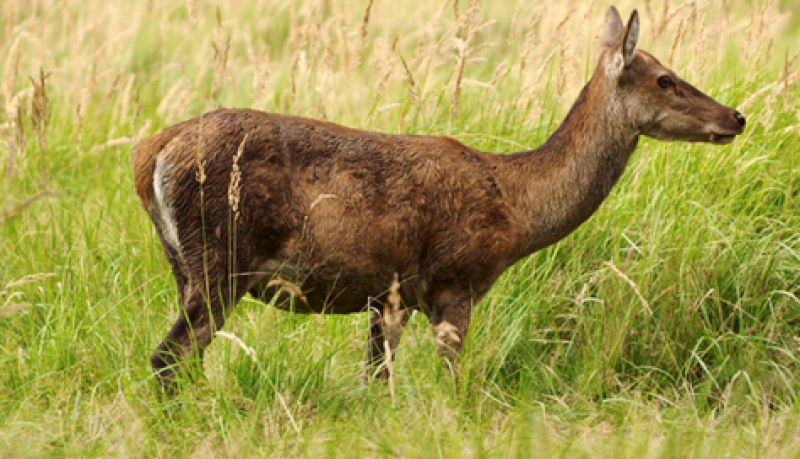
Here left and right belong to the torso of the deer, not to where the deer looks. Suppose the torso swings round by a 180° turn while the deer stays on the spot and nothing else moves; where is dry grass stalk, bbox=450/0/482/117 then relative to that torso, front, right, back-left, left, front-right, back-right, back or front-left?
right

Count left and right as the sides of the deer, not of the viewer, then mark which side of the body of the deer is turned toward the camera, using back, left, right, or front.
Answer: right

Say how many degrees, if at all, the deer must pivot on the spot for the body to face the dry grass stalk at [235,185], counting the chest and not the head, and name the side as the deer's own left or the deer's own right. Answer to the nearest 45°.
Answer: approximately 135° to the deer's own right
